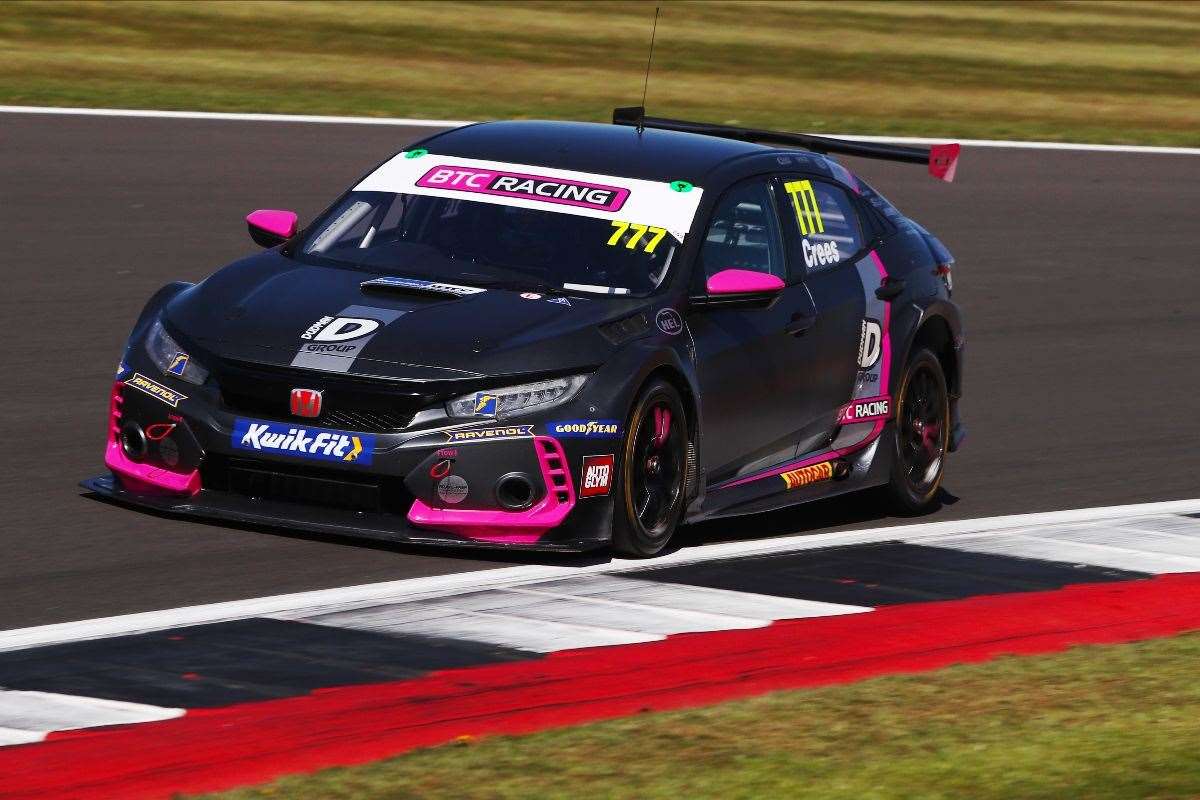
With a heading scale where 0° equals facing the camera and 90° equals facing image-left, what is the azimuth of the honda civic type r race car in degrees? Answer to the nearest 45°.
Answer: approximately 45°
